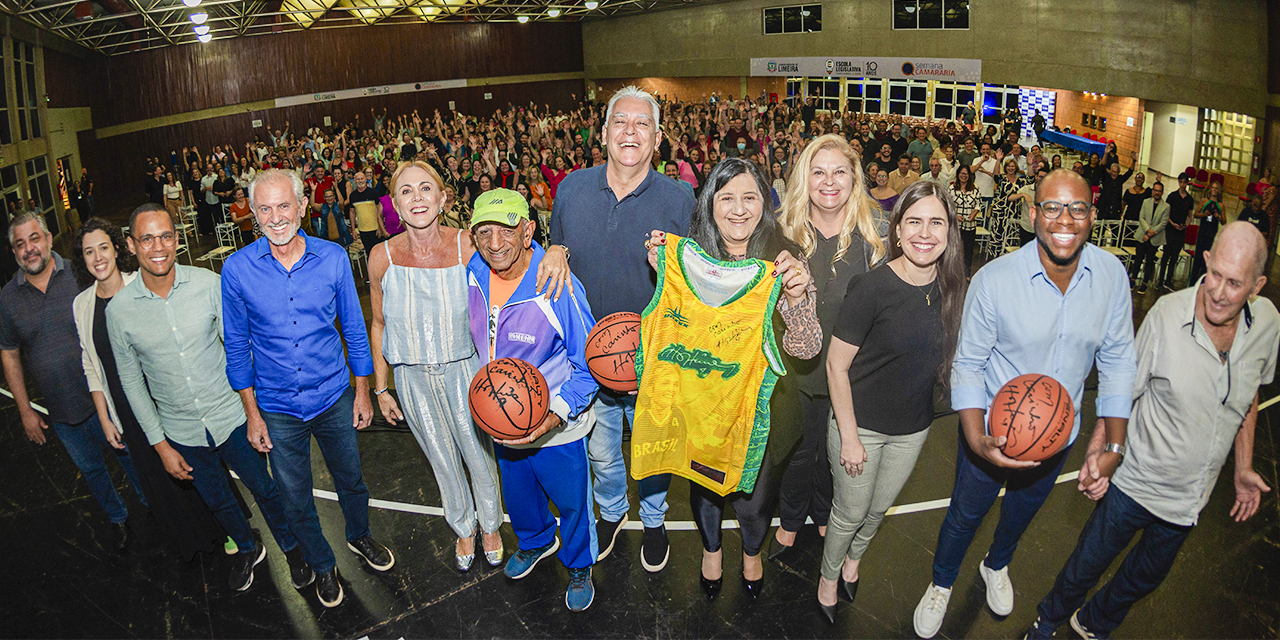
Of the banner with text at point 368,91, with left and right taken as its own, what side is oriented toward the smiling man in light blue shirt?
front

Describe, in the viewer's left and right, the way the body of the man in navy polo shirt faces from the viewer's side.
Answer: facing the viewer

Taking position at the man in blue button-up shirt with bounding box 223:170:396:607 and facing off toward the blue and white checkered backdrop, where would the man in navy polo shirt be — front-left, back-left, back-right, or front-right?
front-right

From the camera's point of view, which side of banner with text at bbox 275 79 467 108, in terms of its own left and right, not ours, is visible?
front

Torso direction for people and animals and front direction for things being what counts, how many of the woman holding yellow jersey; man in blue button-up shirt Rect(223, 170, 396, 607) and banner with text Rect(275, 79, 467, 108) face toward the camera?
3

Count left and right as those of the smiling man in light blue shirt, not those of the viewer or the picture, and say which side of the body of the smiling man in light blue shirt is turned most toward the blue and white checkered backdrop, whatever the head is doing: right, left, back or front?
back

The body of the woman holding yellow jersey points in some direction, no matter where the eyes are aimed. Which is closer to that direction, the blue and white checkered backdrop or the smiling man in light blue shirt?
the smiling man in light blue shirt

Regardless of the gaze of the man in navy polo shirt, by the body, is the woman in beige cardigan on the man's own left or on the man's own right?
on the man's own right
